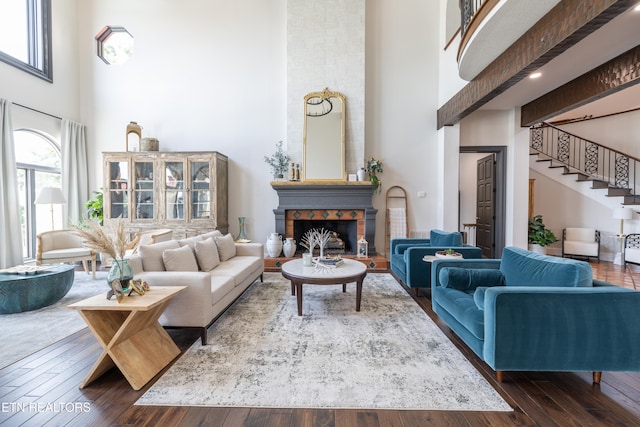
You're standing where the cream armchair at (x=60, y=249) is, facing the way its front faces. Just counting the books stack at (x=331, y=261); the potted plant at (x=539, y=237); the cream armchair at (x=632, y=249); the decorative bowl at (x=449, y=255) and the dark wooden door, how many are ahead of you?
5

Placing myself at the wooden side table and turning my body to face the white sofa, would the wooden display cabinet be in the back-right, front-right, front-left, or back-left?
front-left

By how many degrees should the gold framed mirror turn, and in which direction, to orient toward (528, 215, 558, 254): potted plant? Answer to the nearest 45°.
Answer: approximately 90° to its left

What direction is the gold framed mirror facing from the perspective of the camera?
toward the camera

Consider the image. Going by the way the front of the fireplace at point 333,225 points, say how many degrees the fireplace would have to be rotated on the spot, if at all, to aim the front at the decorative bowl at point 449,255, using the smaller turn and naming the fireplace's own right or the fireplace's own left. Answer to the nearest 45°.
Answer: approximately 45° to the fireplace's own left

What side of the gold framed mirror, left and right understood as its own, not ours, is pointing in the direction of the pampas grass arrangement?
front

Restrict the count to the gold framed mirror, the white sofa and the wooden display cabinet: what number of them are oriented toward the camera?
2

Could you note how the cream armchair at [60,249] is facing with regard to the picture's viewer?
facing the viewer and to the right of the viewer

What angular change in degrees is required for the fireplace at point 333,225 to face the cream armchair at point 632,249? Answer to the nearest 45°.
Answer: approximately 90° to its left

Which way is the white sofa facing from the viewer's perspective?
to the viewer's right

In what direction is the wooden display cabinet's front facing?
toward the camera

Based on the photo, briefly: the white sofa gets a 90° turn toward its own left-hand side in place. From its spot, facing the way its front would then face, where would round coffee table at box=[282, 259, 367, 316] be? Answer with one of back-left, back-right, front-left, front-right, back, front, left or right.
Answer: right

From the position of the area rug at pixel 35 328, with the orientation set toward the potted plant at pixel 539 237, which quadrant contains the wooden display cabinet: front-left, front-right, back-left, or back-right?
front-left

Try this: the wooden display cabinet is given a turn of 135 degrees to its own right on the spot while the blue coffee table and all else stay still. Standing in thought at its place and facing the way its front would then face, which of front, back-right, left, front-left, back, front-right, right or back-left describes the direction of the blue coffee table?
left

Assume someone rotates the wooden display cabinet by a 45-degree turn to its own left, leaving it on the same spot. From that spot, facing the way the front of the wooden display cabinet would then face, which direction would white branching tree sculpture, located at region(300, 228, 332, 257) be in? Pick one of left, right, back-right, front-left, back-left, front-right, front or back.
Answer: front

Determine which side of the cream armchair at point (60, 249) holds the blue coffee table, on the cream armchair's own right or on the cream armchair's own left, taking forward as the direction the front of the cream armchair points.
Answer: on the cream armchair's own right

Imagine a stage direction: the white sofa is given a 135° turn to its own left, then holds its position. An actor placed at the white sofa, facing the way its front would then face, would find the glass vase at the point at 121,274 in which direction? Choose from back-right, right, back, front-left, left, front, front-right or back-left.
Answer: left

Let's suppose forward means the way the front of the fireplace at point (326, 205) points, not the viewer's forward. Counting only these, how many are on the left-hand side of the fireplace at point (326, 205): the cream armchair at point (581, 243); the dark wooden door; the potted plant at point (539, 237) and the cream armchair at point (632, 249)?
4

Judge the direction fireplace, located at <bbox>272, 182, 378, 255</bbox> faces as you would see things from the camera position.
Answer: facing the viewer

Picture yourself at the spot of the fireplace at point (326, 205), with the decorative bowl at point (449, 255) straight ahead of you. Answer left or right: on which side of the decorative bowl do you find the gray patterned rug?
right
